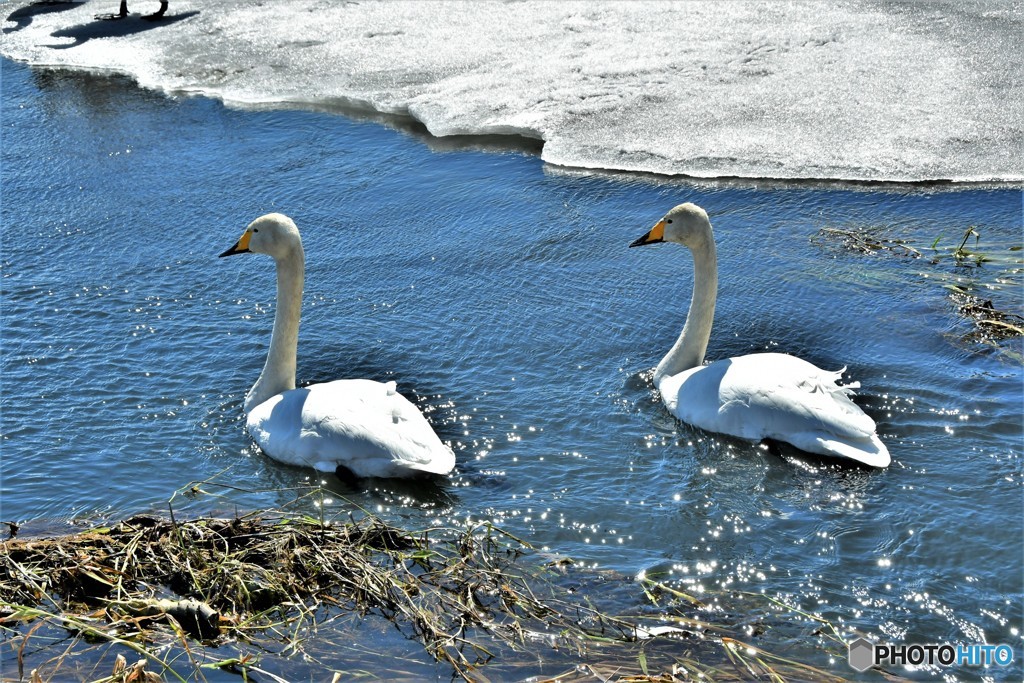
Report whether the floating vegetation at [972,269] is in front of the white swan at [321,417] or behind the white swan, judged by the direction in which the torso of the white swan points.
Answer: behind

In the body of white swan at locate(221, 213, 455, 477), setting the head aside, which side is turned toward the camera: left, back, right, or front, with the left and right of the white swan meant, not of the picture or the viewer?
left

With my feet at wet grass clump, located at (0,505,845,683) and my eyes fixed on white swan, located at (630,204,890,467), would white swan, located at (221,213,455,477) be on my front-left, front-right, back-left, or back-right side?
front-left

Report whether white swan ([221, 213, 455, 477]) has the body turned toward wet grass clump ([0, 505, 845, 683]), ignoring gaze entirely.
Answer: no

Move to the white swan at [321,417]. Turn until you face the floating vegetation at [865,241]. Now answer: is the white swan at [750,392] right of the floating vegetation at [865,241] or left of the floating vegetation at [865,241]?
right

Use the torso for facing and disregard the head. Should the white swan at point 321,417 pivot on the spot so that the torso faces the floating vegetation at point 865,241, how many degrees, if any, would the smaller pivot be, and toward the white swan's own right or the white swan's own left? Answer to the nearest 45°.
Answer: approximately 135° to the white swan's own right

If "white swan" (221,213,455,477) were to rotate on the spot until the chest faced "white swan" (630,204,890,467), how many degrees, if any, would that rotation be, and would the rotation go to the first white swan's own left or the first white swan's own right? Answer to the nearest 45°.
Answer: approximately 180°

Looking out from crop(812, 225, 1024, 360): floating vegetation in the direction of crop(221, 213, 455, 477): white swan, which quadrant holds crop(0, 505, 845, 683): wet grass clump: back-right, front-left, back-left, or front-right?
front-left
